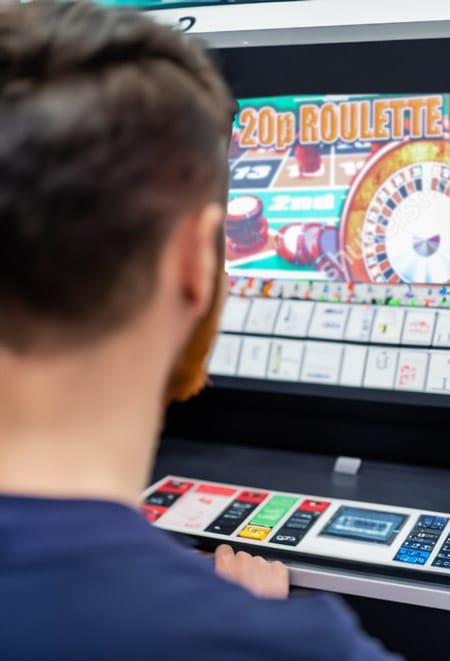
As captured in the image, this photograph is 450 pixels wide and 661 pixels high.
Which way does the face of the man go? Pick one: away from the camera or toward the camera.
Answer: away from the camera

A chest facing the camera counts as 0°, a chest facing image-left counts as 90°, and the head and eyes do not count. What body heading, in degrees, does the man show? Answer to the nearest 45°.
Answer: approximately 225°
